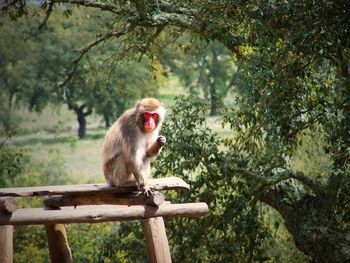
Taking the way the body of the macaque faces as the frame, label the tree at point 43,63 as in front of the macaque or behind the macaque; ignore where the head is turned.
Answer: behind

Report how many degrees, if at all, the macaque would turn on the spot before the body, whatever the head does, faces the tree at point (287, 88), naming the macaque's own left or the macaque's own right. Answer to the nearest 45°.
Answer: approximately 90° to the macaque's own left

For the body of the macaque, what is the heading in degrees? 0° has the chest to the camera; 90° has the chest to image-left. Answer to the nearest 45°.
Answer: approximately 315°
